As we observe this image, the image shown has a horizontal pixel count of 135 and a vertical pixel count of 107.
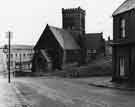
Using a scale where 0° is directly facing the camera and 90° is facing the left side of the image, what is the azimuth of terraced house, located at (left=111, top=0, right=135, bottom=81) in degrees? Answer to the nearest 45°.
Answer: approximately 45°
